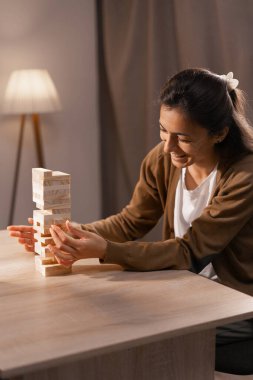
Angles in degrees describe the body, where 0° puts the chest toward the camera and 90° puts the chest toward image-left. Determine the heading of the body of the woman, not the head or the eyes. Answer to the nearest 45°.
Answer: approximately 45°

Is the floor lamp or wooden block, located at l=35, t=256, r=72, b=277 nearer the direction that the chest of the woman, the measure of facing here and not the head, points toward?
the wooden block

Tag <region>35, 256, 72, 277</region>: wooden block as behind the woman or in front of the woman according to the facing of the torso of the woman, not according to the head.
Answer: in front

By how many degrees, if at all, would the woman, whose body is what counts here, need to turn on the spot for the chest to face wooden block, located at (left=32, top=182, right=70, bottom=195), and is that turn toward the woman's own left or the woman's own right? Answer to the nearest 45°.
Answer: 0° — they already face it

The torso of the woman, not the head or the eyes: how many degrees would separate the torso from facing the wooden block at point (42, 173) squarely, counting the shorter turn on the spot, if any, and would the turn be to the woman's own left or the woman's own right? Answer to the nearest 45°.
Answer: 0° — they already face it

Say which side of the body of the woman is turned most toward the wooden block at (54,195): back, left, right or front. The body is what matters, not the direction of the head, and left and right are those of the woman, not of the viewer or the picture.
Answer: front

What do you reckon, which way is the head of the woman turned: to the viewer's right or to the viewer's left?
to the viewer's left

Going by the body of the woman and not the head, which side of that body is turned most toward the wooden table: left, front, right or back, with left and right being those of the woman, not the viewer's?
front

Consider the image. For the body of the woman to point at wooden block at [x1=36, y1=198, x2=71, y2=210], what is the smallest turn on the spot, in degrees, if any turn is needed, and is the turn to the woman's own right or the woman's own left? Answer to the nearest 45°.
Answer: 0° — they already face it
